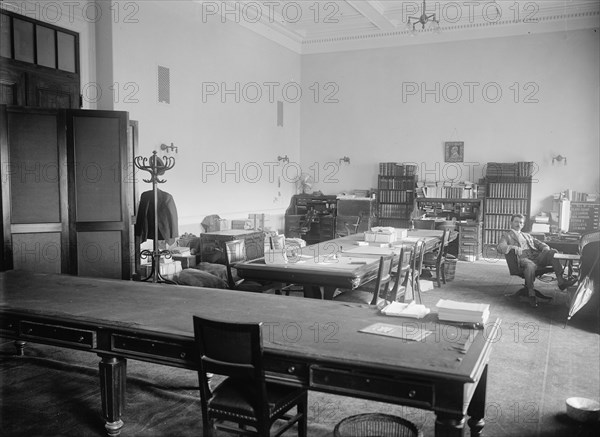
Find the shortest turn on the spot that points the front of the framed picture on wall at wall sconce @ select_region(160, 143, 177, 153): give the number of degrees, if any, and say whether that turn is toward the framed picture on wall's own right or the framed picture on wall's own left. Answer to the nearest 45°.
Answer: approximately 45° to the framed picture on wall's own right

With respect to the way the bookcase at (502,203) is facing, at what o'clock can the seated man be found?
The seated man is roughly at 12 o'clock from the bookcase.

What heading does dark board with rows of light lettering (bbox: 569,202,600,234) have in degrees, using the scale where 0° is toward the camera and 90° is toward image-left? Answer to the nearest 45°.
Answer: approximately 0°

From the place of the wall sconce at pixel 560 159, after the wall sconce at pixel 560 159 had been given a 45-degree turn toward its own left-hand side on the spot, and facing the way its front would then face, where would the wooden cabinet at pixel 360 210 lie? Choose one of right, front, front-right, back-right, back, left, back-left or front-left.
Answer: back-right

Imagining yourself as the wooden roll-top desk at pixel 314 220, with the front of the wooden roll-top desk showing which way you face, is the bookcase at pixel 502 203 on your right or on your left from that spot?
on your left

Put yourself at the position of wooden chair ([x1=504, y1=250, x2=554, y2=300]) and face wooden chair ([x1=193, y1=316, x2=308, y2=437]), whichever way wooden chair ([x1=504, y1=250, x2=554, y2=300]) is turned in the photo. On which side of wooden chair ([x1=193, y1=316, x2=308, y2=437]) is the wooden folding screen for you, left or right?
right

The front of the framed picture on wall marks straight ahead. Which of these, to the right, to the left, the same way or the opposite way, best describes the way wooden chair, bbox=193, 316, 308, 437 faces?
the opposite way

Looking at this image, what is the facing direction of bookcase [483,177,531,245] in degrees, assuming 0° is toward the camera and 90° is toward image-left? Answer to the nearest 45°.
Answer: approximately 0°

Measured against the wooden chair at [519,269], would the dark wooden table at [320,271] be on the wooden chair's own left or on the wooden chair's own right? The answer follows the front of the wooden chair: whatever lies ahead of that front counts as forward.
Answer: on the wooden chair's own right
